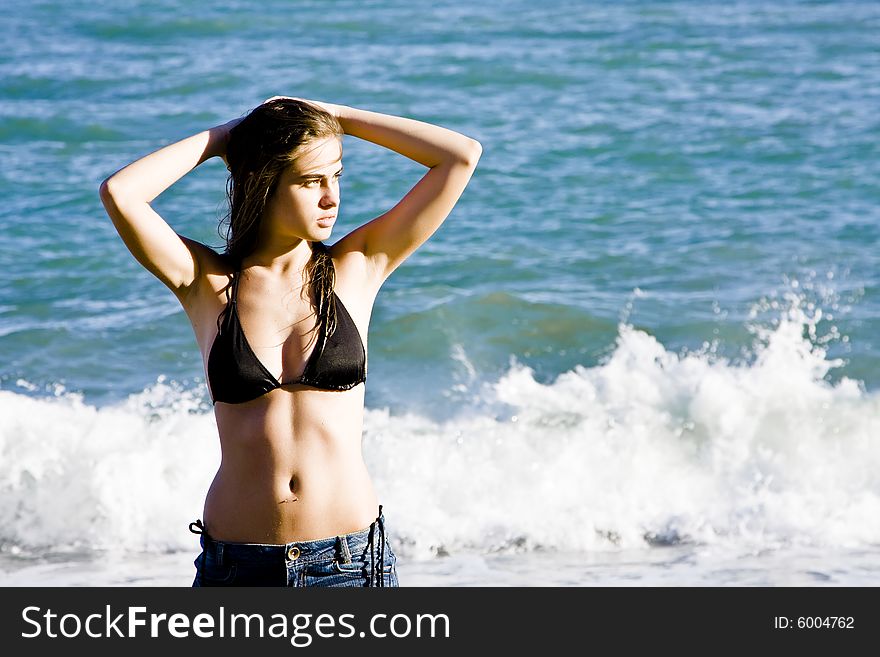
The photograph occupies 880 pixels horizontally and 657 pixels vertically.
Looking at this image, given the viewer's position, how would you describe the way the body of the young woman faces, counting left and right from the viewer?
facing the viewer

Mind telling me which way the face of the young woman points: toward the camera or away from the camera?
toward the camera
